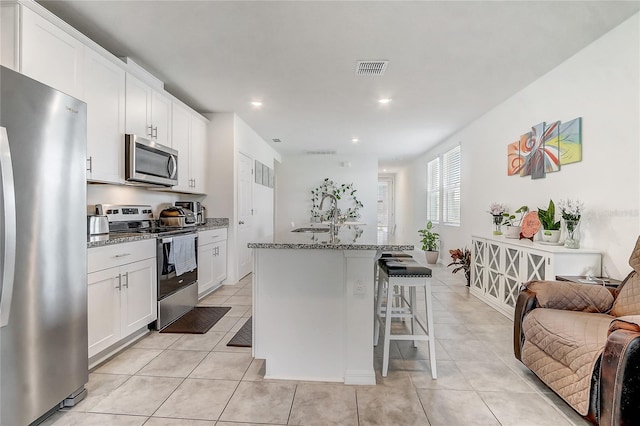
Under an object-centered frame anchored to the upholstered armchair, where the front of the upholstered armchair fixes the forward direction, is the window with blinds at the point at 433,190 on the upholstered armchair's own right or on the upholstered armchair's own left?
on the upholstered armchair's own right

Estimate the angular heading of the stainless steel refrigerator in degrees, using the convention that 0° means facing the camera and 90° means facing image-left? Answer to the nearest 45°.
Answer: approximately 315°

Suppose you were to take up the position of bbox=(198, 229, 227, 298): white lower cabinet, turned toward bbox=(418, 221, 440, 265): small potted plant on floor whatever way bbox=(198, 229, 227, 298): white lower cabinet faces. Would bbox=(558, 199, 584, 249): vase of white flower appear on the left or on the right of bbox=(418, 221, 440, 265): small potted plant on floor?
right

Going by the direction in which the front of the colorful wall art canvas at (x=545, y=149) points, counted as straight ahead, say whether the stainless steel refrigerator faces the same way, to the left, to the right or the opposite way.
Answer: the opposite way

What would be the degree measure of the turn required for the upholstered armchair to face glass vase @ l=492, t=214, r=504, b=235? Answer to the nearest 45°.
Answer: approximately 135° to its right

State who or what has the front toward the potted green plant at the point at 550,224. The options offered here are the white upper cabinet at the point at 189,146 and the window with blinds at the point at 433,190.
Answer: the white upper cabinet

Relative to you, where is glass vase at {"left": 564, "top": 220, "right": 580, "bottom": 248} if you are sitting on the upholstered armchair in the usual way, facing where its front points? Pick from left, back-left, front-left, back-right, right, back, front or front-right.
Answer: back-right

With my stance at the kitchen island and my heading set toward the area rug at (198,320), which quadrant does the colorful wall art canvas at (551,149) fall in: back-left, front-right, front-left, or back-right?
back-right

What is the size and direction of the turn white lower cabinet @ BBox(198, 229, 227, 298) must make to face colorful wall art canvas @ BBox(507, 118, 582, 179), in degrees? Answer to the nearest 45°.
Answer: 0° — it already faces it

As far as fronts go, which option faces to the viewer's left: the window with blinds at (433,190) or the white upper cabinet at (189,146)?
the window with blinds

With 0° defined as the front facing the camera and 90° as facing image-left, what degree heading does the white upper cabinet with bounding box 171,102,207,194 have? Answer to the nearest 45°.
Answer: approximately 315°
